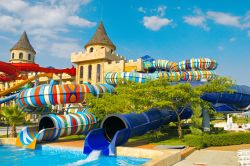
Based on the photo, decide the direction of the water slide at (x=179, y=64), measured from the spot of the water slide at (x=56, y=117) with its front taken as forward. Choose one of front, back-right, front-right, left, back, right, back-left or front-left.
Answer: back

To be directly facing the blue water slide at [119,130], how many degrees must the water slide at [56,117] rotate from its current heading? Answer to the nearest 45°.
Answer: approximately 90° to its left

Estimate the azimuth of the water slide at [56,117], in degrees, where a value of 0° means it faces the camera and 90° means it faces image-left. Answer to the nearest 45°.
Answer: approximately 45°

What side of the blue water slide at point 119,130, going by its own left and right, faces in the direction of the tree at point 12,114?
right

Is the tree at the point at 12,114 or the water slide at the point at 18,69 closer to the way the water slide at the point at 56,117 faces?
the tree

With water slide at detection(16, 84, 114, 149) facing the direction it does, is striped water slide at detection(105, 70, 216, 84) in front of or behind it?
behind

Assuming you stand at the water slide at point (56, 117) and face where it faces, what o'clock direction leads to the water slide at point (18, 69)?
the water slide at point (18, 69) is roughly at 4 o'clock from the water slide at point (56, 117).

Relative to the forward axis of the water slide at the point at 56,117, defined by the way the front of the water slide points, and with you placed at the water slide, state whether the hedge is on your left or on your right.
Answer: on your left

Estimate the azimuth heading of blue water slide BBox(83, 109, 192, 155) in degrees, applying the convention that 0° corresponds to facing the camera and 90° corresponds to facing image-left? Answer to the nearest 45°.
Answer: approximately 45°

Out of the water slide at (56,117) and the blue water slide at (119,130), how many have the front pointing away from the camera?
0

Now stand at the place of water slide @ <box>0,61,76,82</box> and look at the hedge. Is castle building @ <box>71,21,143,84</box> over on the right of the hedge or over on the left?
left
